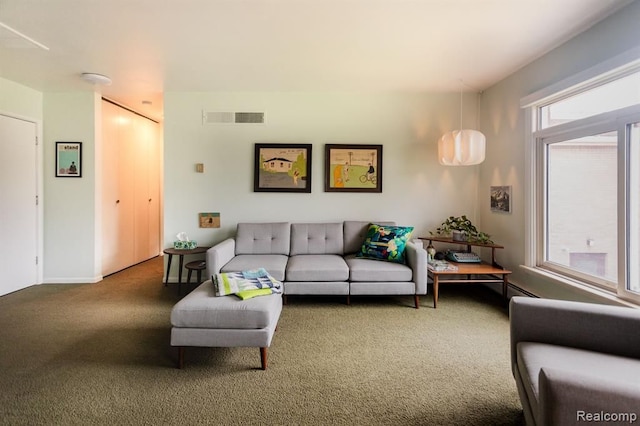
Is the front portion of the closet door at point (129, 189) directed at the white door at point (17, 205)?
no

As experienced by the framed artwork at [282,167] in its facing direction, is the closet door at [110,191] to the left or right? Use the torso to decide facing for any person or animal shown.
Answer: on its right

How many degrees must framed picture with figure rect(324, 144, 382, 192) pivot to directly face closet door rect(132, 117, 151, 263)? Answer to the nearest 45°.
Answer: approximately 90° to its right

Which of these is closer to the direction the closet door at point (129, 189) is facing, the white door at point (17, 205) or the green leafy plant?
the green leafy plant

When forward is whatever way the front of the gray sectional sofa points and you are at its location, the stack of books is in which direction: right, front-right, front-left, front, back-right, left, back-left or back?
left

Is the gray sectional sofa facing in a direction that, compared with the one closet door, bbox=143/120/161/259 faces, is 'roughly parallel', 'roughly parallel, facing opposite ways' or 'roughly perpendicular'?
roughly perpendicular

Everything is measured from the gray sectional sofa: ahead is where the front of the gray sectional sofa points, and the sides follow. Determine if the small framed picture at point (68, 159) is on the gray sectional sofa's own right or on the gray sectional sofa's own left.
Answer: on the gray sectional sofa's own right

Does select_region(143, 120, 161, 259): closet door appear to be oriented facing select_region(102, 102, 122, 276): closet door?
no

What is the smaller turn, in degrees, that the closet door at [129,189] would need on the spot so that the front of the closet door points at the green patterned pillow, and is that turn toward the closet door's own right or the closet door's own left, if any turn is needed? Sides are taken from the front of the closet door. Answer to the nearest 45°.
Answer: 0° — it already faces it

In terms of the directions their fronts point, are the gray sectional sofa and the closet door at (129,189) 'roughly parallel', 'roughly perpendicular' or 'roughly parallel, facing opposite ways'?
roughly perpendicular

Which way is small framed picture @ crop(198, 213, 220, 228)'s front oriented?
toward the camera

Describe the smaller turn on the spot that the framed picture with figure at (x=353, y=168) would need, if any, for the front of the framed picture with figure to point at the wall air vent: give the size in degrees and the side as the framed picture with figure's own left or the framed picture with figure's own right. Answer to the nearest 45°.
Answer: approximately 90° to the framed picture with figure's own right

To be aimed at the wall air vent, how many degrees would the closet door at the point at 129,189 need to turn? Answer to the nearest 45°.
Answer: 0° — it already faces it

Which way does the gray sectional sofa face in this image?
toward the camera

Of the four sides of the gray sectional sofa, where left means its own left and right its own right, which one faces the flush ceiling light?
right

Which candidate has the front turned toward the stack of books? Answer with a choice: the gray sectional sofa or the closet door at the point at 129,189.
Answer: the closet door

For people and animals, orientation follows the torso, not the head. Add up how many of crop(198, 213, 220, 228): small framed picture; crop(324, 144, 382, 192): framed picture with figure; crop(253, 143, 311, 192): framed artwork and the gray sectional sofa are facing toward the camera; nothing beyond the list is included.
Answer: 4

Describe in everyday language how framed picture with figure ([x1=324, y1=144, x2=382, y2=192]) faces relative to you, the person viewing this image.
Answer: facing the viewer

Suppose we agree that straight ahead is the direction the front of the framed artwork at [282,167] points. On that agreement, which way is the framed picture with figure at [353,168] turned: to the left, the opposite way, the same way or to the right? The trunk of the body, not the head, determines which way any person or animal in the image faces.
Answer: the same way

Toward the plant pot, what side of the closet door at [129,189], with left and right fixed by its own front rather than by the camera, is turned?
front
